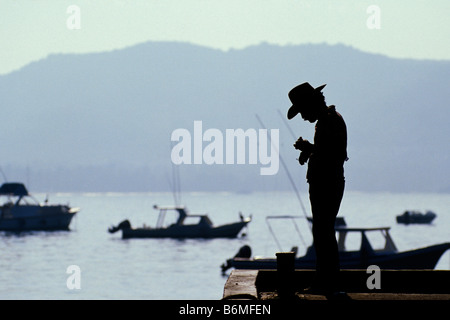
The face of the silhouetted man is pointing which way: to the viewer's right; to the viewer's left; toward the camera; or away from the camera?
to the viewer's left

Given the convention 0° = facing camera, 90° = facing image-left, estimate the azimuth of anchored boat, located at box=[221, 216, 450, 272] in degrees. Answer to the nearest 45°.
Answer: approximately 270°

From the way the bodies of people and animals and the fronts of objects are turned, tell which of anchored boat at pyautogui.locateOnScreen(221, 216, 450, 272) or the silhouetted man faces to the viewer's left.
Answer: the silhouetted man

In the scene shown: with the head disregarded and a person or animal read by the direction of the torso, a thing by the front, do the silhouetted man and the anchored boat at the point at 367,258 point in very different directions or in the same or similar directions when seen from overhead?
very different directions

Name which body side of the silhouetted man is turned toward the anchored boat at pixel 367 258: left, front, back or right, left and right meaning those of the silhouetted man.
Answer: right

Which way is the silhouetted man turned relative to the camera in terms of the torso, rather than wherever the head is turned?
to the viewer's left

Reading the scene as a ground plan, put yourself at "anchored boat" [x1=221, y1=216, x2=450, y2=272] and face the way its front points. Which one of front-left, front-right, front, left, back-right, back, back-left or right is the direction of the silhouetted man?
right

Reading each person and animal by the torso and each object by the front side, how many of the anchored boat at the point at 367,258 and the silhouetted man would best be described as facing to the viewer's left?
1

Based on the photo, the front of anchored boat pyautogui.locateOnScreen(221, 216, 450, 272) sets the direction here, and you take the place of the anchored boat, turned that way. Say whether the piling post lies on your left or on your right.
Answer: on your right
